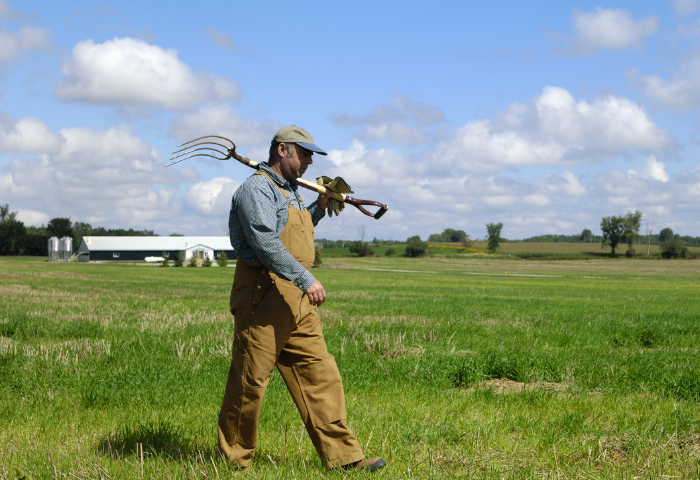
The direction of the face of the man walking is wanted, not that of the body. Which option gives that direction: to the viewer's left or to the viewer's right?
to the viewer's right

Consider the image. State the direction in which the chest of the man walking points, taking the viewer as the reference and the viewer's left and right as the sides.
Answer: facing to the right of the viewer
